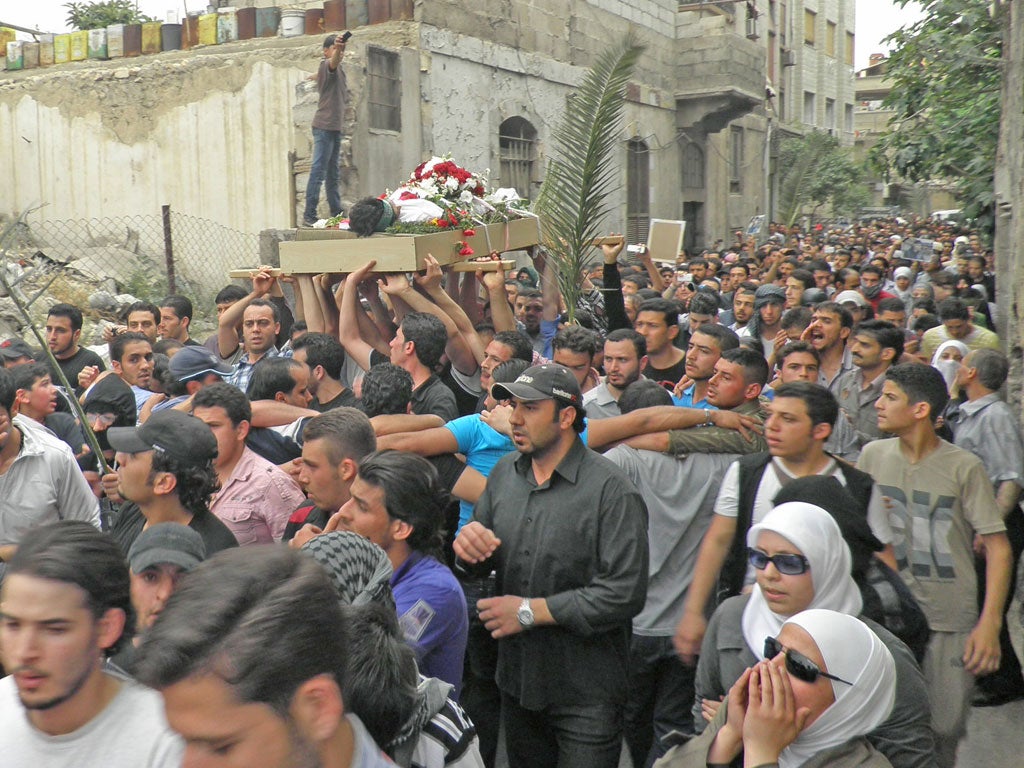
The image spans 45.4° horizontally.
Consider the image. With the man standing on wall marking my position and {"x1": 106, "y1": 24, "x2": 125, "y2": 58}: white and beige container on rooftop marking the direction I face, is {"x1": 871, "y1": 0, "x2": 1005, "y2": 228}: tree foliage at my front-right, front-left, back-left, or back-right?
back-right

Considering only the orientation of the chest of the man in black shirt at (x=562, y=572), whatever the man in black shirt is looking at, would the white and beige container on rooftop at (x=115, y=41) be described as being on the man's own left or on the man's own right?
on the man's own right

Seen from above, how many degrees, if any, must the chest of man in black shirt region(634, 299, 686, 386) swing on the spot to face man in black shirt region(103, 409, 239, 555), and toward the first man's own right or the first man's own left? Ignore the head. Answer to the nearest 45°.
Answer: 0° — they already face them

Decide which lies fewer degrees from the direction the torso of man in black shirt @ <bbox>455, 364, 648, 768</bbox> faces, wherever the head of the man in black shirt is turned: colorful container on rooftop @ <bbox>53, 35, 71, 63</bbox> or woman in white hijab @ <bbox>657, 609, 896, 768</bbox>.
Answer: the woman in white hijab

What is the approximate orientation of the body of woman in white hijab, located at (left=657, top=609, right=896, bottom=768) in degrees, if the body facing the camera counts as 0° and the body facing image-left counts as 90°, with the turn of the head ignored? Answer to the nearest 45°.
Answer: approximately 45°
